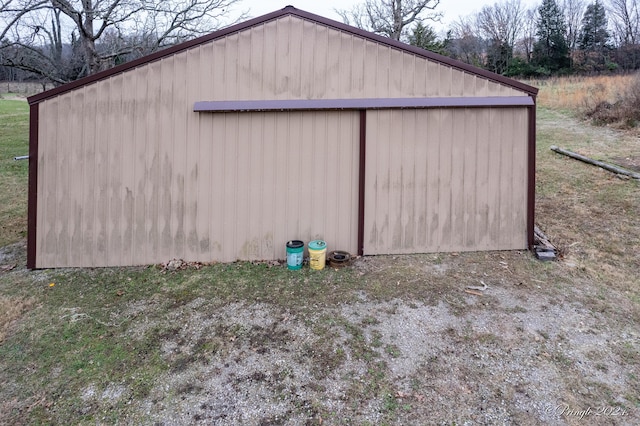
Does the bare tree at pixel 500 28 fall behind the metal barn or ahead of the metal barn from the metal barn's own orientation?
behind

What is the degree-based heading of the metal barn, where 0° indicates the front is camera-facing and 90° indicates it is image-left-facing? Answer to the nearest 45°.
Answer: approximately 0°

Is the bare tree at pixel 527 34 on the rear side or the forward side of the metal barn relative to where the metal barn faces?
on the rear side

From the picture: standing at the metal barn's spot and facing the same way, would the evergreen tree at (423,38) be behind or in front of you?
behind
